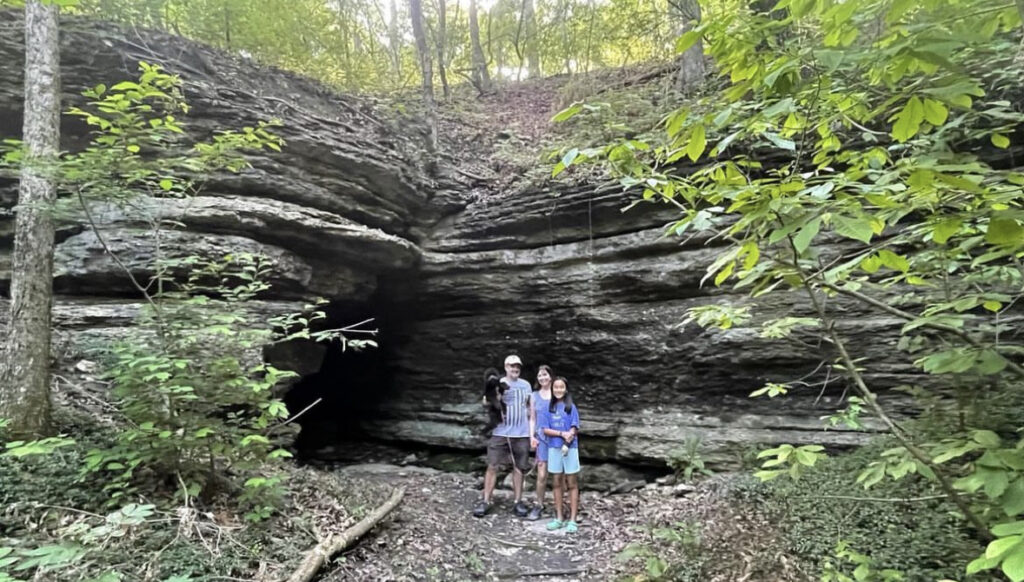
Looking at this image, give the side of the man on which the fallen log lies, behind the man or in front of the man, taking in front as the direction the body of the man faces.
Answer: in front

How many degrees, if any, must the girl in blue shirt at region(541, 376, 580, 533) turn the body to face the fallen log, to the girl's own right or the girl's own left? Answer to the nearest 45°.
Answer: approximately 45° to the girl's own right

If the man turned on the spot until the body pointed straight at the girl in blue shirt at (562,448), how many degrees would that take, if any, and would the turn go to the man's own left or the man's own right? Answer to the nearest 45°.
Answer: approximately 45° to the man's own left

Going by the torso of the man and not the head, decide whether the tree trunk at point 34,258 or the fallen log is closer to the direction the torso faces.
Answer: the fallen log

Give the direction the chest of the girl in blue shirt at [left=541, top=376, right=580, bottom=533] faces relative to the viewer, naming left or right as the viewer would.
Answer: facing the viewer

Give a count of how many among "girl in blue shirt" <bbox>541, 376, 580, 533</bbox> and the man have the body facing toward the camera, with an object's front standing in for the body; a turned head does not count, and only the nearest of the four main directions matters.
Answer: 2

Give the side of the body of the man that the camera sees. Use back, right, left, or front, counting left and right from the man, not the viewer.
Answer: front

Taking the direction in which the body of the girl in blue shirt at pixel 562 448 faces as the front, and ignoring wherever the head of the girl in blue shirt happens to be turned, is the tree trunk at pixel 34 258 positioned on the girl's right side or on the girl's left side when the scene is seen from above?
on the girl's right side

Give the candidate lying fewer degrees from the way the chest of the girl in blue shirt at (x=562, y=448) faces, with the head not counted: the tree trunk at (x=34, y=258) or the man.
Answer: the tree trunk

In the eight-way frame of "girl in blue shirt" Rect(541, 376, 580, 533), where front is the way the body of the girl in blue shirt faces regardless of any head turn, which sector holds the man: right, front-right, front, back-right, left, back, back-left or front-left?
back-right
